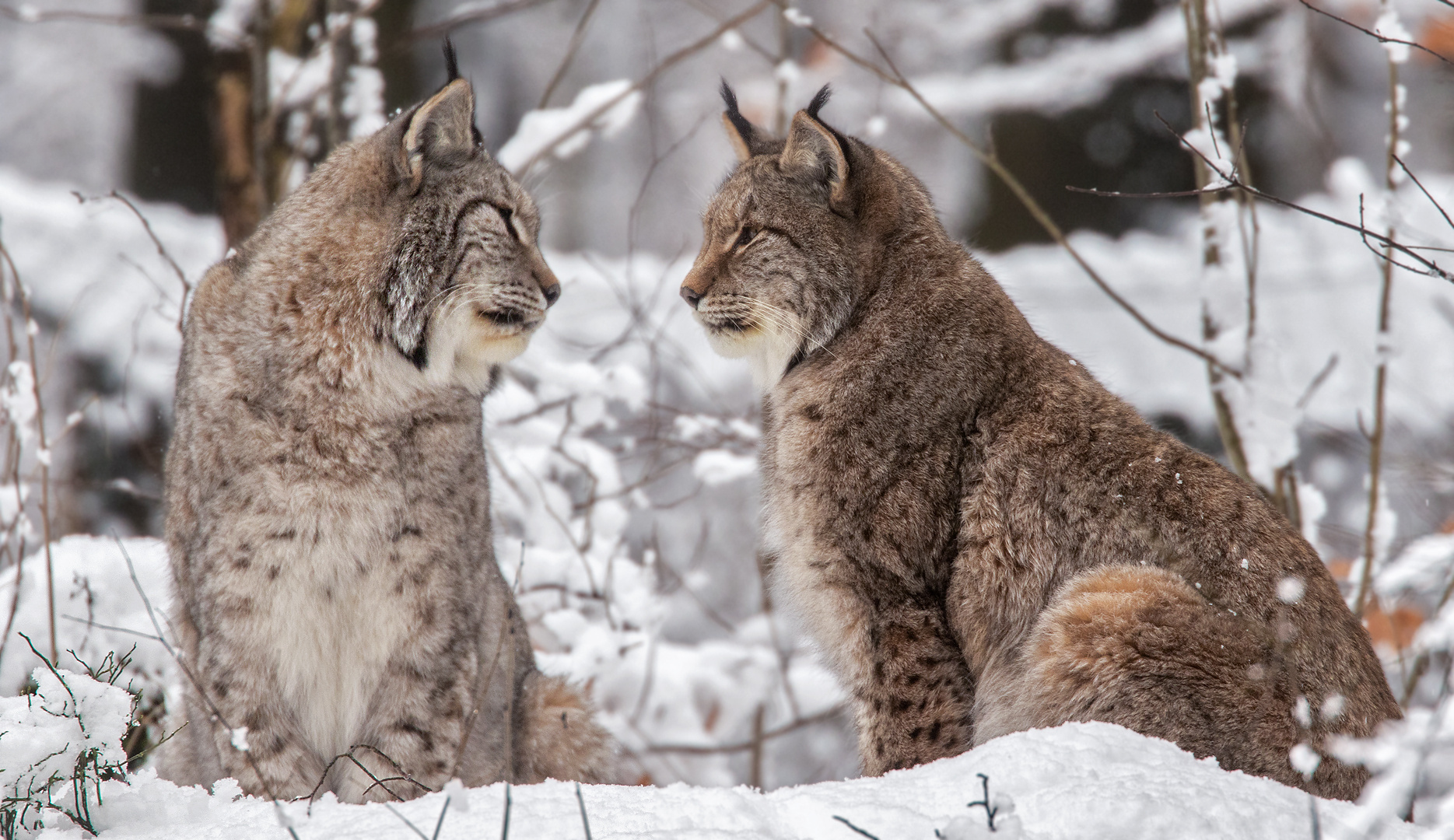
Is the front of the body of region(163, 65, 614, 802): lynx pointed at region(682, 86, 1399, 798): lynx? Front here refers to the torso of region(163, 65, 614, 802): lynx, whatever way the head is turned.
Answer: no

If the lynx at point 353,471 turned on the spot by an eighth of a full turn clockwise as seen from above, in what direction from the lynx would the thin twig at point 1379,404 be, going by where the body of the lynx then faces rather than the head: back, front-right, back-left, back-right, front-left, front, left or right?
back-left

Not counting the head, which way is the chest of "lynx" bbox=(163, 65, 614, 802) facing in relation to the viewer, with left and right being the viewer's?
facing the viewer

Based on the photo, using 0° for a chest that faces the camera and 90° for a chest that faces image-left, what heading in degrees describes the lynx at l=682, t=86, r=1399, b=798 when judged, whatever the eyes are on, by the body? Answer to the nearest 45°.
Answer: approximately 90°

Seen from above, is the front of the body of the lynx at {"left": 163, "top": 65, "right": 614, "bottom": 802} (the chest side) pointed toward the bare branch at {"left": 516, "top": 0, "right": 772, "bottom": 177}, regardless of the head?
no

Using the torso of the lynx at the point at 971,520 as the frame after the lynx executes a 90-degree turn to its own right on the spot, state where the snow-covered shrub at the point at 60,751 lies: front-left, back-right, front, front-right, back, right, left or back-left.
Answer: back-left

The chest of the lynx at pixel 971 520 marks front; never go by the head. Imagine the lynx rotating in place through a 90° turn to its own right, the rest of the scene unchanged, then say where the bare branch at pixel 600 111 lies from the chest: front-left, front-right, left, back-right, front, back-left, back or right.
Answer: front-left

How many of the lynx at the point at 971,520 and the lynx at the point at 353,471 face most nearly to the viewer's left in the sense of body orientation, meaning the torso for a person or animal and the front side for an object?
1

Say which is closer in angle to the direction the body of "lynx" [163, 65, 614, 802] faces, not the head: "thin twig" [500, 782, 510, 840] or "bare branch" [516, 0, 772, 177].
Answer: the thin twig

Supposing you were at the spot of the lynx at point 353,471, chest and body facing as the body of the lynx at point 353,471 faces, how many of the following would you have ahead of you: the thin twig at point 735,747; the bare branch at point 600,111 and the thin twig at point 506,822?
1

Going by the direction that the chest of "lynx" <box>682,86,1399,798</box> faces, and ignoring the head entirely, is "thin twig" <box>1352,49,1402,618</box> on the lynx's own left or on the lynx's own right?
on the lynx's own right

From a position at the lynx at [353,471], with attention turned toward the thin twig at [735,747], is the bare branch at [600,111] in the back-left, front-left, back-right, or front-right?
front-left

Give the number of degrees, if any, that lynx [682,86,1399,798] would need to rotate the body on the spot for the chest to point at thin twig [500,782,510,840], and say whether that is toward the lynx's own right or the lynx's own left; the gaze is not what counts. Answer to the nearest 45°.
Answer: approximately 90° to the lynx's own left
